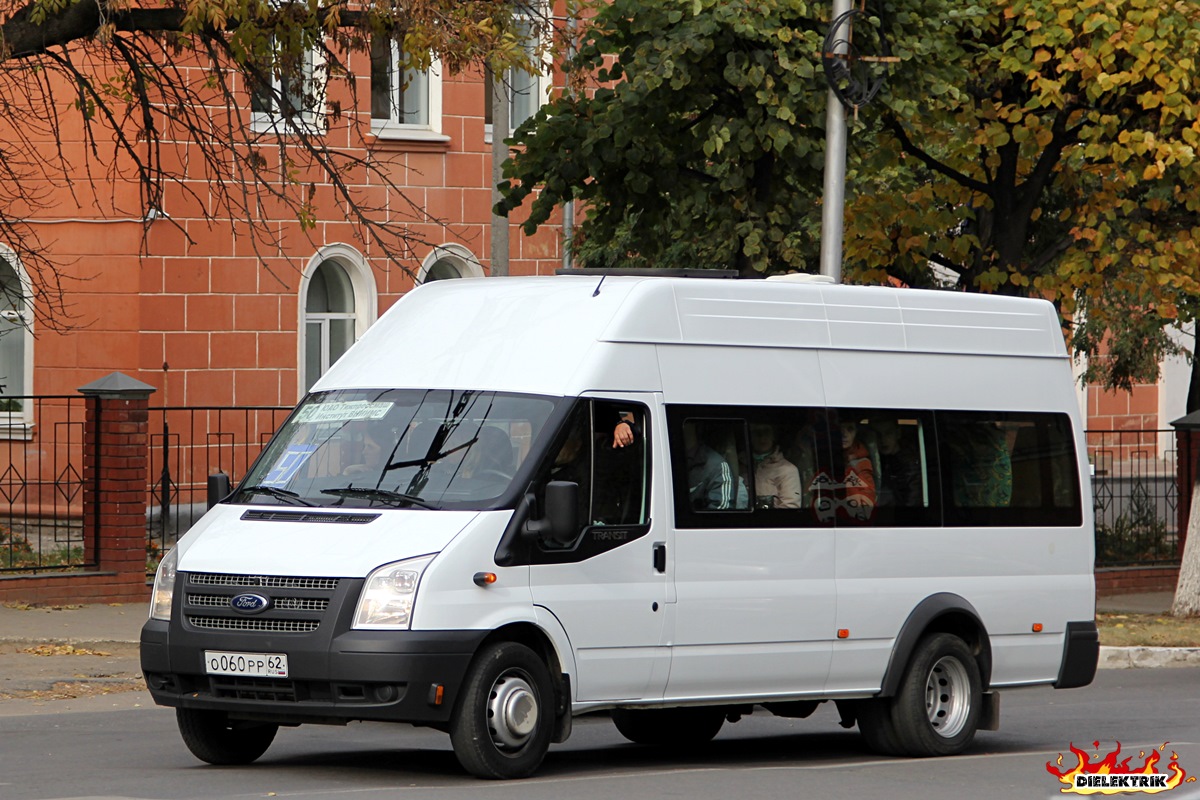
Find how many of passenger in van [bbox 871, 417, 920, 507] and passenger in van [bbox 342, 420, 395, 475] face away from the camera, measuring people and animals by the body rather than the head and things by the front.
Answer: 0

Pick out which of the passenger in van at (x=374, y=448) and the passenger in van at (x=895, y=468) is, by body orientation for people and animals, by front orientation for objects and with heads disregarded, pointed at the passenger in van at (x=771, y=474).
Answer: the passenger in van at (x=895, y=468)

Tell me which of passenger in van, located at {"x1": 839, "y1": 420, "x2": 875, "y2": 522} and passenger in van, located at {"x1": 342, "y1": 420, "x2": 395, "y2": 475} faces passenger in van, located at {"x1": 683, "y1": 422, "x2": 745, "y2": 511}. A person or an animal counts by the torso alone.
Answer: passenger in van, located at {"x1": 839, "y1": 420, "x2": 875, "y2": 522}

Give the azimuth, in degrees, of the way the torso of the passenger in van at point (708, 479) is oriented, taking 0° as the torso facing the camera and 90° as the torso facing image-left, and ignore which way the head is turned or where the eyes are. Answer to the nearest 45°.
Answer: approximately 45°

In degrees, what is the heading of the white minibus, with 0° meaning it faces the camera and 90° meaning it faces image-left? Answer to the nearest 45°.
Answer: approximately 45°

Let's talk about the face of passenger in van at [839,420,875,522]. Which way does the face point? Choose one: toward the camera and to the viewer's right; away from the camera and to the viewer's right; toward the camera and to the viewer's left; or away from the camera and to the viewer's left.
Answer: toward the camera and to the viewer's left

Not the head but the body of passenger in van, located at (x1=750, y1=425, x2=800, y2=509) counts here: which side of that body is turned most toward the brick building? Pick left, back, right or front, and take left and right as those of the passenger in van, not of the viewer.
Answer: right

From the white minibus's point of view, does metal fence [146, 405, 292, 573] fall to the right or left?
on its right

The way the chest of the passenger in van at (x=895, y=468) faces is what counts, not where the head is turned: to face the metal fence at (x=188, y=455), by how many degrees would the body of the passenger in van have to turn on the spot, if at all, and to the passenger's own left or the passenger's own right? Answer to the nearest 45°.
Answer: approximately 90° to the passenger's own right

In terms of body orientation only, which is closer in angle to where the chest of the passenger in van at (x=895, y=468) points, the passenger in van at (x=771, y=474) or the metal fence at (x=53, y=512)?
the passenger in van
